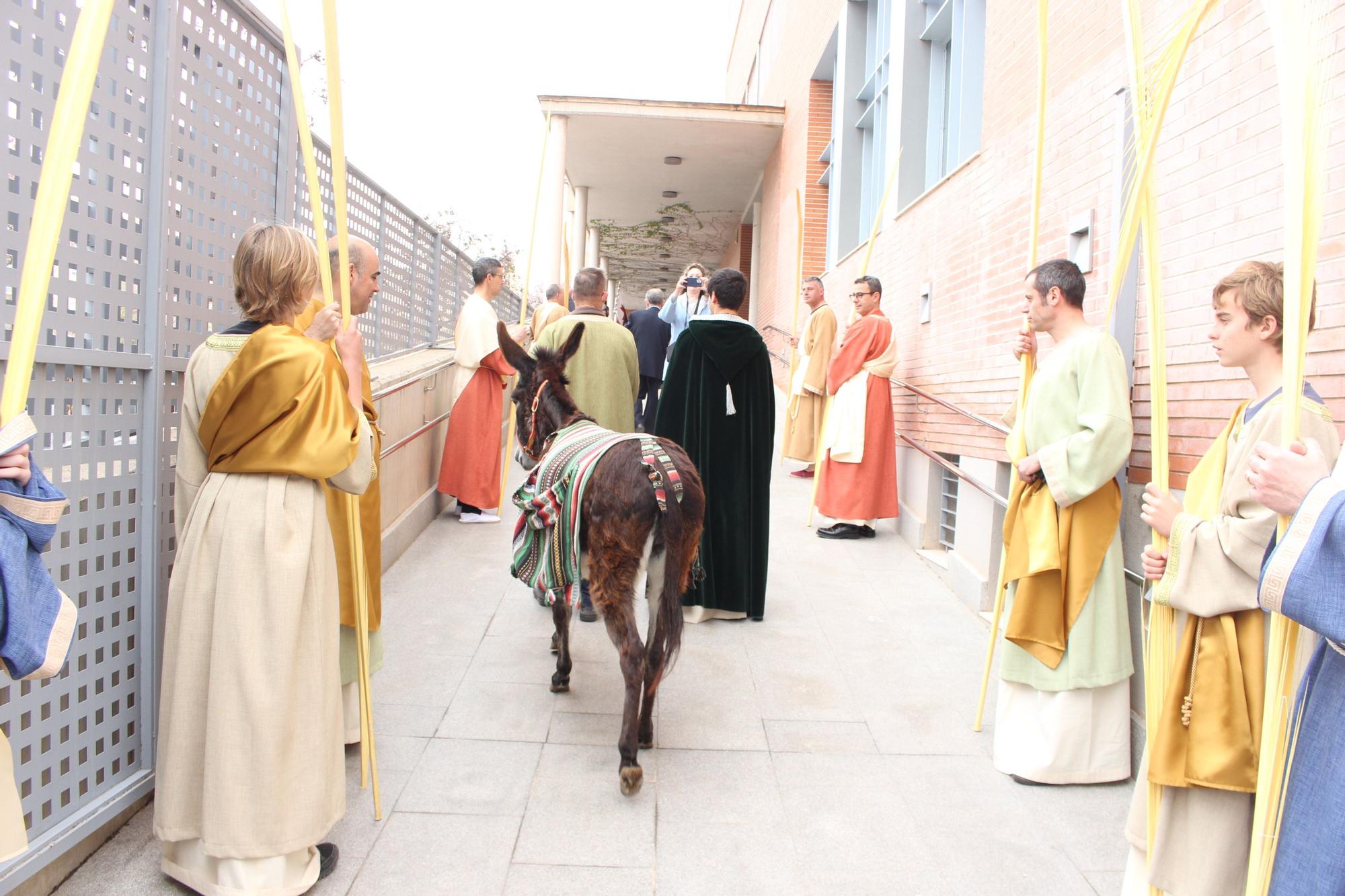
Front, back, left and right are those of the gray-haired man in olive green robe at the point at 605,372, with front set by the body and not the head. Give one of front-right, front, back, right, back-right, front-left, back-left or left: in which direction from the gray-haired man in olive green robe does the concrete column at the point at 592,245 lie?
front

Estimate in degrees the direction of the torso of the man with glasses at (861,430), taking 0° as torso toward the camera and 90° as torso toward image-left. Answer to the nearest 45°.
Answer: approximately 90°

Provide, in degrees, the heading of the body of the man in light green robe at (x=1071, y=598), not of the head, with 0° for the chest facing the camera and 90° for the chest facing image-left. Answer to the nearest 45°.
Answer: approximately 90°

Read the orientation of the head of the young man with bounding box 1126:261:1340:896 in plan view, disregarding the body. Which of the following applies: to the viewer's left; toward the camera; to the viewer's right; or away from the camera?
to the viewer's left

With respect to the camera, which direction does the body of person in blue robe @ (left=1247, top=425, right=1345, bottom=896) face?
to the viewer's left

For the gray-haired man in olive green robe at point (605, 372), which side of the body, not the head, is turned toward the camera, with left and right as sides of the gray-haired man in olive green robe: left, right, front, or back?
back

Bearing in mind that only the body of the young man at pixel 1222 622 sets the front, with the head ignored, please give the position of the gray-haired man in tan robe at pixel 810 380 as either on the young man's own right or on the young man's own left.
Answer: on the young man's own right

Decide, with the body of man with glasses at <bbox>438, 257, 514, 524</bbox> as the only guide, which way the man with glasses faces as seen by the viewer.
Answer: to the viewer's right

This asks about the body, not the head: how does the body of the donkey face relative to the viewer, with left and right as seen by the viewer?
facing away from the viewer and to the left of the viewer

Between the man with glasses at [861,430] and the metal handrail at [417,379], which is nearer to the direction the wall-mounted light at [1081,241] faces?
the metal handrail

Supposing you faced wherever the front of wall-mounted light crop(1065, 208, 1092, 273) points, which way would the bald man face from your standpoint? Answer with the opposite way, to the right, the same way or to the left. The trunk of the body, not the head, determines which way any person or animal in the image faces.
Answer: the opposite way

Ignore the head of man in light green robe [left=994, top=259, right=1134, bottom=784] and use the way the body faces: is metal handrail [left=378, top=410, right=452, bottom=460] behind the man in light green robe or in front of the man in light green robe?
in front
